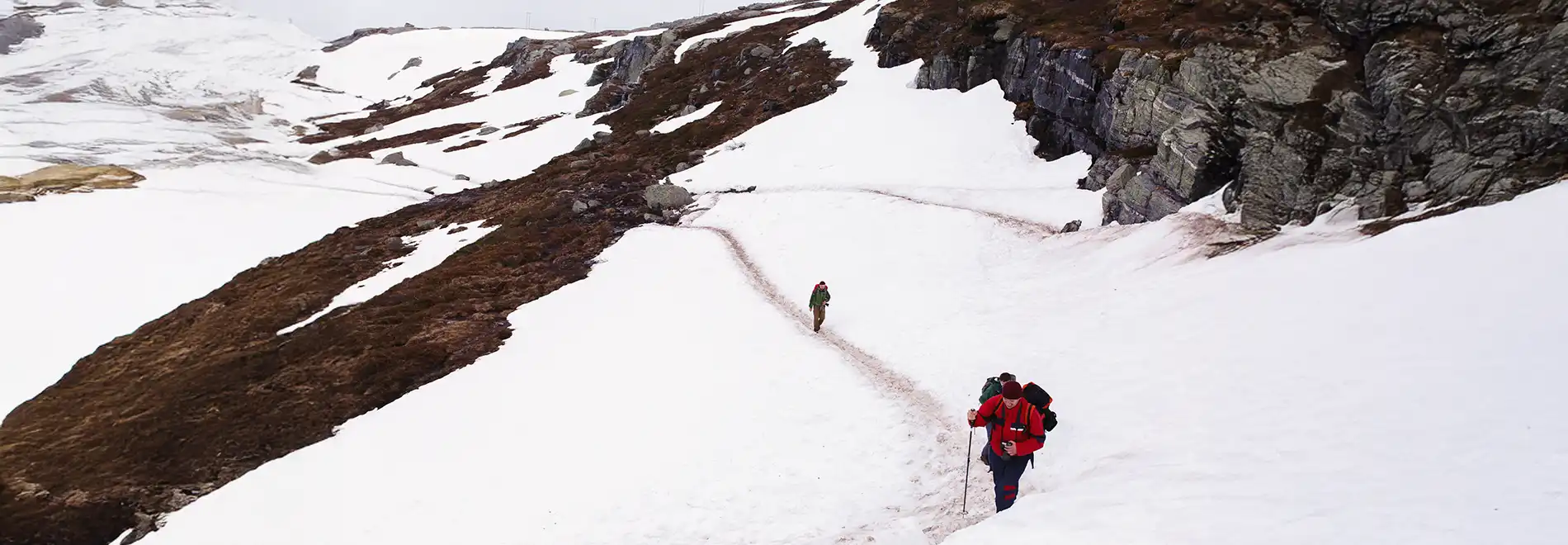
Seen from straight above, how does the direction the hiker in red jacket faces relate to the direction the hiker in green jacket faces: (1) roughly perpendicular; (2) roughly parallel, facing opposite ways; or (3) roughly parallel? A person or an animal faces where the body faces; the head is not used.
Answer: roughly parallel

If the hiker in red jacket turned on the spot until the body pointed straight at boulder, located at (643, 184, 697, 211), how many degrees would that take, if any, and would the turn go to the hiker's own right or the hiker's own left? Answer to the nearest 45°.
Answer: approximately 135° to the hiker's own right

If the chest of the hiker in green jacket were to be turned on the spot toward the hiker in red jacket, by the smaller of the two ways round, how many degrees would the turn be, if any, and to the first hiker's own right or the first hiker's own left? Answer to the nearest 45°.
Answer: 0° — they already face them

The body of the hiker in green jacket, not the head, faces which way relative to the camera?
toward the camera

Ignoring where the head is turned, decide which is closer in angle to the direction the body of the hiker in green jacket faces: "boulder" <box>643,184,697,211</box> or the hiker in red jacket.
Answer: the hiker in red jacket

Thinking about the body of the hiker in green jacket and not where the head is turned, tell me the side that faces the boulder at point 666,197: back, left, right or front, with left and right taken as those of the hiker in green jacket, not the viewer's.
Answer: back

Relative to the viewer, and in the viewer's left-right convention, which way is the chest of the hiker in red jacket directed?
facing the viewer

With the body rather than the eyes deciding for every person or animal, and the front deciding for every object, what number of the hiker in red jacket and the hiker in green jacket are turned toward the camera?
2

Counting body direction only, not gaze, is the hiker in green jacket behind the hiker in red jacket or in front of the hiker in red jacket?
behind
